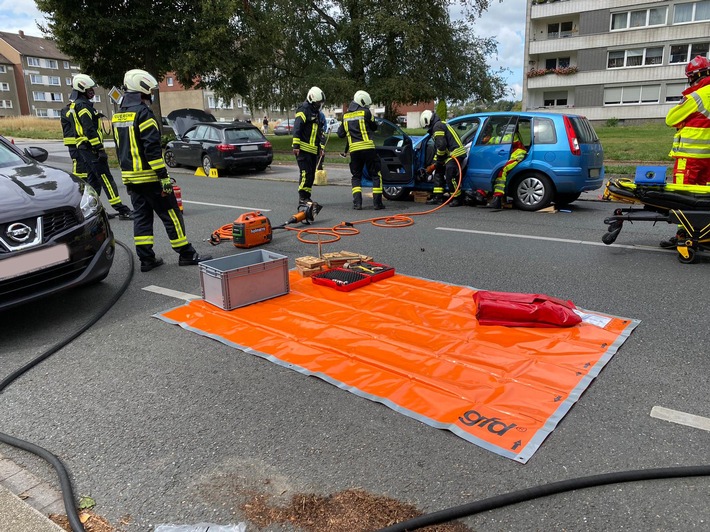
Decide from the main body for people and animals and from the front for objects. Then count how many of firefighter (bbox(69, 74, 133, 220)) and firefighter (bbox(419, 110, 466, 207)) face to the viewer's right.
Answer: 1

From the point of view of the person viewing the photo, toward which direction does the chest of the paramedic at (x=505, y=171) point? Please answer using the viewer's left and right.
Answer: facing to the left of the viewer

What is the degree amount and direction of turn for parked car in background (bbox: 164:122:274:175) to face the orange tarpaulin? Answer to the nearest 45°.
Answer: approximately 135° to its left

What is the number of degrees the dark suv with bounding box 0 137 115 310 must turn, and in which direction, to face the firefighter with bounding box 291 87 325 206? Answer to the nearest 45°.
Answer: approximately 90° to its left

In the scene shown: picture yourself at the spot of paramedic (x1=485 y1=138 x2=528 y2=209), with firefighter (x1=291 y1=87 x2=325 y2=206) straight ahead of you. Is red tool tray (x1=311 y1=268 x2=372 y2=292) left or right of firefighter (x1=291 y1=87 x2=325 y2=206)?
left

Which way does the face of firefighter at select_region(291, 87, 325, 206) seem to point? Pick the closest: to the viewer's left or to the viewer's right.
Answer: to the viewer's right

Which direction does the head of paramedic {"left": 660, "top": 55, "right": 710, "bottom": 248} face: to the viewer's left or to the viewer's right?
to the viewer's left
